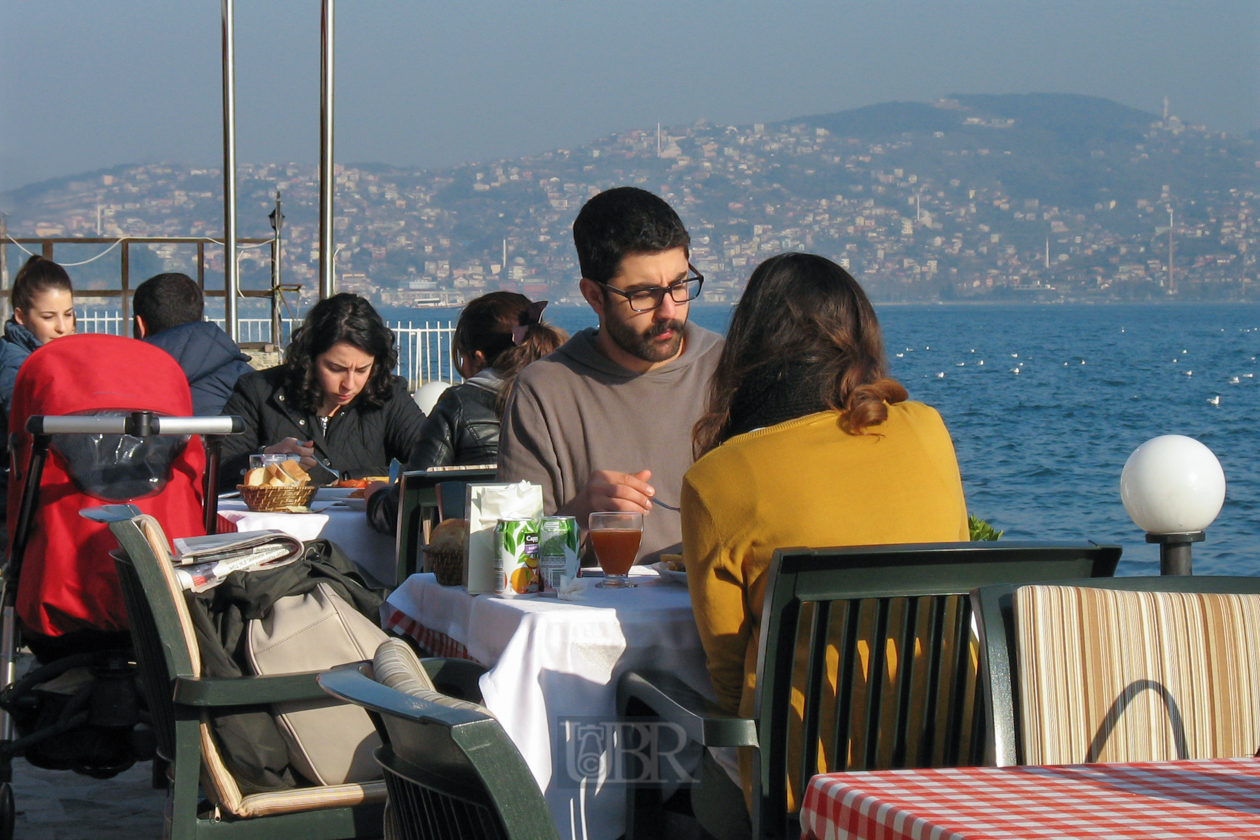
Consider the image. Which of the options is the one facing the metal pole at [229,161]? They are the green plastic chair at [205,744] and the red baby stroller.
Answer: the red baby stroller

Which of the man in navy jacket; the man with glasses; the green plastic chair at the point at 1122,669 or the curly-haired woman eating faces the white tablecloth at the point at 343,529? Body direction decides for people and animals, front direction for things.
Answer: the curly-haired woman eating

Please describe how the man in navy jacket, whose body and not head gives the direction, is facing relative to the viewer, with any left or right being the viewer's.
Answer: facing away from the viewer and to the left of the viewer

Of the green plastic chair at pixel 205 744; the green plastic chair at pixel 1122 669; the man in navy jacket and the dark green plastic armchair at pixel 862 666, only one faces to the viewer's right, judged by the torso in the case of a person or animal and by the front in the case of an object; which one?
the green plastic chair at pixel 205 744

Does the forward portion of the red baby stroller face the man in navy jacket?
yes

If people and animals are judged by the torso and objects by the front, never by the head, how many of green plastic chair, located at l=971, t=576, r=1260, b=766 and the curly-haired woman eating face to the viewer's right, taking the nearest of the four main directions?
0

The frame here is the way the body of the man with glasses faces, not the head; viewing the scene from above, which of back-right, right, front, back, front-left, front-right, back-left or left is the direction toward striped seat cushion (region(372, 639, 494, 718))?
front-right

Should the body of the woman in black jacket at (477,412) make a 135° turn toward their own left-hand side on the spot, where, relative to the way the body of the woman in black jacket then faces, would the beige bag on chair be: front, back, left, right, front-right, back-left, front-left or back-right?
front

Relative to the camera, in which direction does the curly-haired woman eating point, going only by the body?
toward the camera

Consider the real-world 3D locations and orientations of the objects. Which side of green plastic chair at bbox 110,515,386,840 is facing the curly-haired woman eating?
left

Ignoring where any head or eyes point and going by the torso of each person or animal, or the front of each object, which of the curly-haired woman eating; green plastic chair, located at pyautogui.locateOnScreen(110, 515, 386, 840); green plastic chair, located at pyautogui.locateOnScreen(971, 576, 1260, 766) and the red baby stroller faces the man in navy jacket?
the red baby stroller

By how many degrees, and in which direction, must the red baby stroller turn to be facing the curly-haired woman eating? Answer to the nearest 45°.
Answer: approximately 45° to its right

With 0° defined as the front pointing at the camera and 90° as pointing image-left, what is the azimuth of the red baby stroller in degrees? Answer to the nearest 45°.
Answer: approximately 180°

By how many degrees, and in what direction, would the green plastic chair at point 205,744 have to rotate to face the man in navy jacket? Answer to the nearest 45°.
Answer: approximately 90° to its left

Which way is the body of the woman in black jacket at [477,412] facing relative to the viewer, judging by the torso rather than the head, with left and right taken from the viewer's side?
facing away from the viewer and to the left of the viewer
